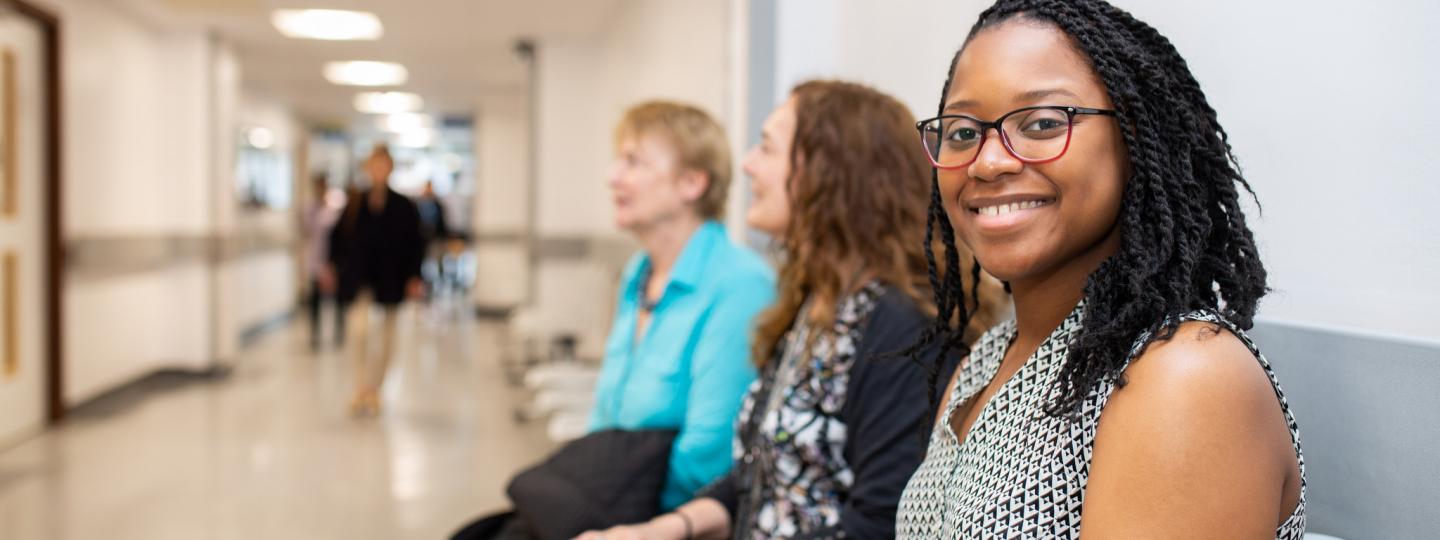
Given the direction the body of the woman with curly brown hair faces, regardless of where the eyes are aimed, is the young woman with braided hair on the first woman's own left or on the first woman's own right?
on the first woman's own left

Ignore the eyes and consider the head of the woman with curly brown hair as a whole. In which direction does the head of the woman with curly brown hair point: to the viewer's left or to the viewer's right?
to the viewer's left

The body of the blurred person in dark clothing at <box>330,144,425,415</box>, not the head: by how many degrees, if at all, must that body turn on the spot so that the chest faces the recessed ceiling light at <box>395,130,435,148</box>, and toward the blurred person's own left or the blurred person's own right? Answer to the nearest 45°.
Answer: approximately 180°

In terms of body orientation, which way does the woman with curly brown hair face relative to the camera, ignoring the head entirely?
to the viewer's left

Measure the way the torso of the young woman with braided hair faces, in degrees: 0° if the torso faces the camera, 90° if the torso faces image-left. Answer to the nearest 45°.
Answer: approximately 45°

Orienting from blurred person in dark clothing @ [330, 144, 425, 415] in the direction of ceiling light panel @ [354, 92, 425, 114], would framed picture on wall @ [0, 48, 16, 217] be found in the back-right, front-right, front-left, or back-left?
back-left

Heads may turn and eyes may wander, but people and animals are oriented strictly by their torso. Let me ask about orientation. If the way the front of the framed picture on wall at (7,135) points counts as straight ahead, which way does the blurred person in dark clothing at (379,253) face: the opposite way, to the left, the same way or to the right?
to the right

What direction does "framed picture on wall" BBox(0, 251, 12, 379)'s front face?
to the viewer's right

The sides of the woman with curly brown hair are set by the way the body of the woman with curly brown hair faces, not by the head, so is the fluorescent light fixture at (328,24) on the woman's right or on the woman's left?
on the woman's right

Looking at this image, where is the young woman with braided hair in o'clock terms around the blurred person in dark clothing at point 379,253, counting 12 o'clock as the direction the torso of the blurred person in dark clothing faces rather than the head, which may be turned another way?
The young woman with braided hair is roughly at 12 o'clock from the blurred person in dark clothing.

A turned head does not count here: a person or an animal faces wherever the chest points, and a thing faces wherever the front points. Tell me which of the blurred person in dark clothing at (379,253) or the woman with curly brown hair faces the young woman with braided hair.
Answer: the blurred person in dark clothing
